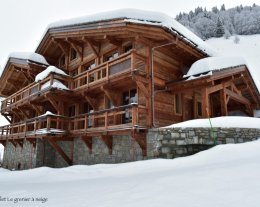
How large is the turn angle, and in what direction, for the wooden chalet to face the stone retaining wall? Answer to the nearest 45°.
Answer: approximately 90° to its left

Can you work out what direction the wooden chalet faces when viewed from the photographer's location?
facing the viewer and to the left of the viewer
